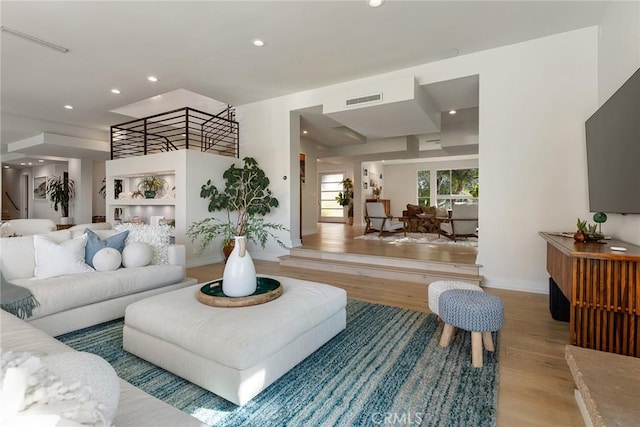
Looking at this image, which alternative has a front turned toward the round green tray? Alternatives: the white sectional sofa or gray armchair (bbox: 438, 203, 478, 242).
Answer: the white sectional sofa

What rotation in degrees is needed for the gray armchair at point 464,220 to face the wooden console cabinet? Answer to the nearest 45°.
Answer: approximately 135° to its left

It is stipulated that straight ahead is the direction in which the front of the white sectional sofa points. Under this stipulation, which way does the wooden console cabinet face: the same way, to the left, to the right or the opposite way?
the opposite way

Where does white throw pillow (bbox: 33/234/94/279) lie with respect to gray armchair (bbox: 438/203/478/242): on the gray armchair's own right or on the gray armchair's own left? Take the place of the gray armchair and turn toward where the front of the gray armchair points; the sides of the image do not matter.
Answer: on the gray armchair's own left

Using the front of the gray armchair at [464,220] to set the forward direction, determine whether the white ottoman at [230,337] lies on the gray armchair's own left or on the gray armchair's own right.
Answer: on the gray armchair's own left

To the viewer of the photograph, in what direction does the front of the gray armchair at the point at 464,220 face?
facing away from the viewer and to the left of the viewer

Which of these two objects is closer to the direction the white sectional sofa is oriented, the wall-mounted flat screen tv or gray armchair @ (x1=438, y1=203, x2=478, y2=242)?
the wall-mounted flat screen tv

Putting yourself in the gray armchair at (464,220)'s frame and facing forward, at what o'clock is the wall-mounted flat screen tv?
The wall-mounted flat screen tv is roughly at 7 o'clock from the gray armchair.

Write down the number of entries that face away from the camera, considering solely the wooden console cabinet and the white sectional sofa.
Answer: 0

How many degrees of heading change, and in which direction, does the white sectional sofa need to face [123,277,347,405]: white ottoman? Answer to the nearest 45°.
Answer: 0° — it already faces it

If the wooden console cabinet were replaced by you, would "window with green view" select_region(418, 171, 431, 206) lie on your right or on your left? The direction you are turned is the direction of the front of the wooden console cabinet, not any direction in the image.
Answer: on your right

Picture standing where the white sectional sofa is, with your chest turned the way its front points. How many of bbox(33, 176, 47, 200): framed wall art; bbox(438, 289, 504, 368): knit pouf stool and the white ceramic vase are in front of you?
2

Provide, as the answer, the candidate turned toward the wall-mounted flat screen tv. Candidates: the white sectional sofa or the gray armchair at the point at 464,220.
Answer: the white sectional sofa

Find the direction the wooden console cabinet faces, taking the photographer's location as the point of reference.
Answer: facing the viewer and to the left of the viewer

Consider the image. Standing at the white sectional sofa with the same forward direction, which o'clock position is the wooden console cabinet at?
The wooden console cabinet is roughly at 12 o'clock from the white sectional sofa.
